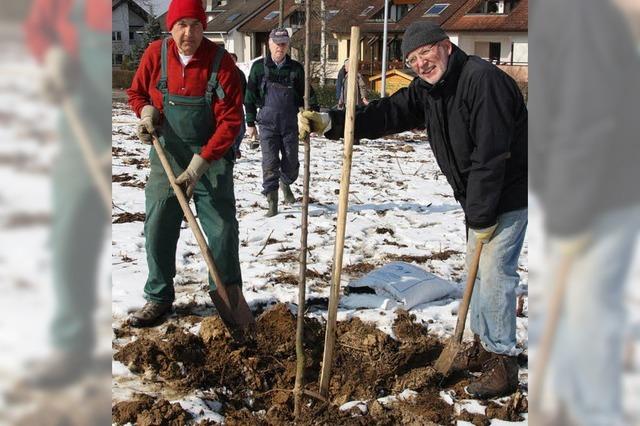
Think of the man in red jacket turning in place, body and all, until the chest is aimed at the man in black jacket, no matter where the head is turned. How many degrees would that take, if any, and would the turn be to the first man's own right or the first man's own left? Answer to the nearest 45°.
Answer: approximately 45° to the first man's own left

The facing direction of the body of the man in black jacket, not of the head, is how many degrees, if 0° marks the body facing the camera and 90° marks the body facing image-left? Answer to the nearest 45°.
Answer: approximately 45°

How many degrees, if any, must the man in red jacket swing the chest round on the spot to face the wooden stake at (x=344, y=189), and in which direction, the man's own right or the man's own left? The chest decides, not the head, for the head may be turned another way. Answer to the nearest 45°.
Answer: approximately 45° to the man's own left

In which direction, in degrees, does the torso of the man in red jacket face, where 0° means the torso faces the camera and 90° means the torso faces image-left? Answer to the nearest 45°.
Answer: approximately 0°

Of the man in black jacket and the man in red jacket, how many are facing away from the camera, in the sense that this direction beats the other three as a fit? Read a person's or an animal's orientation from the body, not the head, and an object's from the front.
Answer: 0
